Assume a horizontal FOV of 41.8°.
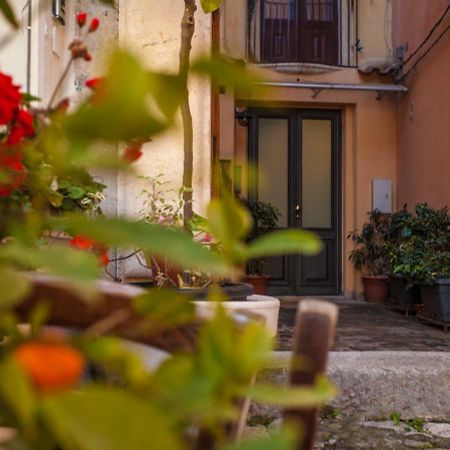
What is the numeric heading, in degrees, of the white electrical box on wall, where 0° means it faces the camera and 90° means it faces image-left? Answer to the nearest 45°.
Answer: approximately 0°

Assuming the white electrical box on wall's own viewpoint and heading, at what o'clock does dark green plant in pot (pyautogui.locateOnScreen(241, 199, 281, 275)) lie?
The dark green plant in pot is roughly at 2 o'clock from the white electrical box on wall.

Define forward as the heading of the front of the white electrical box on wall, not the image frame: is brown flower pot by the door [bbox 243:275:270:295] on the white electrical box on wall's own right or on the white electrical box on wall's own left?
on the white electrical box on wall's own right

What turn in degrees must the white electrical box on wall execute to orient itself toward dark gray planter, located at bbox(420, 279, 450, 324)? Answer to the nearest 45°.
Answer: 0° — it already faces it
